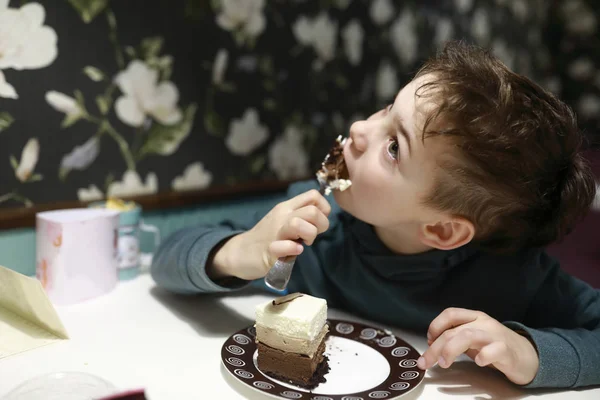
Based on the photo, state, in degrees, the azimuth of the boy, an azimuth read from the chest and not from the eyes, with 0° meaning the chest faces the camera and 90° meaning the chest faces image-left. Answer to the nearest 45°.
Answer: approximately 45°

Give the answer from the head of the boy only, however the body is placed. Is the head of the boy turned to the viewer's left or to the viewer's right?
to the viewer's left
